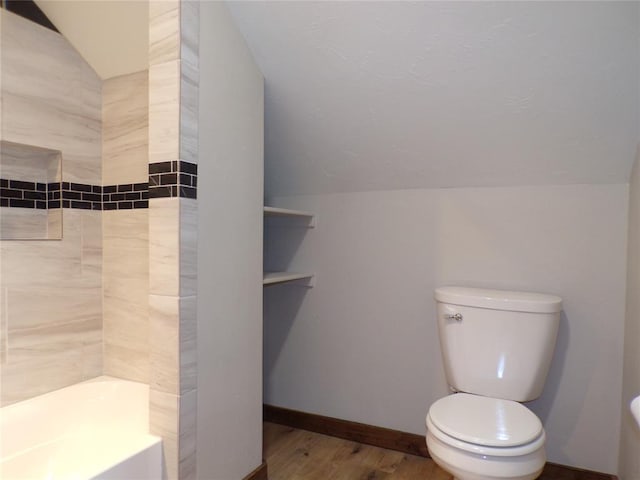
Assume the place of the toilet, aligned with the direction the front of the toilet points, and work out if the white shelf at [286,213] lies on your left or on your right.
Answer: on your right

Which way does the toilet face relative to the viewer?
toward the camera

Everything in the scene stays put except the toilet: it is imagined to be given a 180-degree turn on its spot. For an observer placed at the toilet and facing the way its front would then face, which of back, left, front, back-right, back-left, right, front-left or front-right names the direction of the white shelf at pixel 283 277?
left

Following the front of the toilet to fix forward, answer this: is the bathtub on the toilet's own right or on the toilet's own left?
on the toilet's own right
